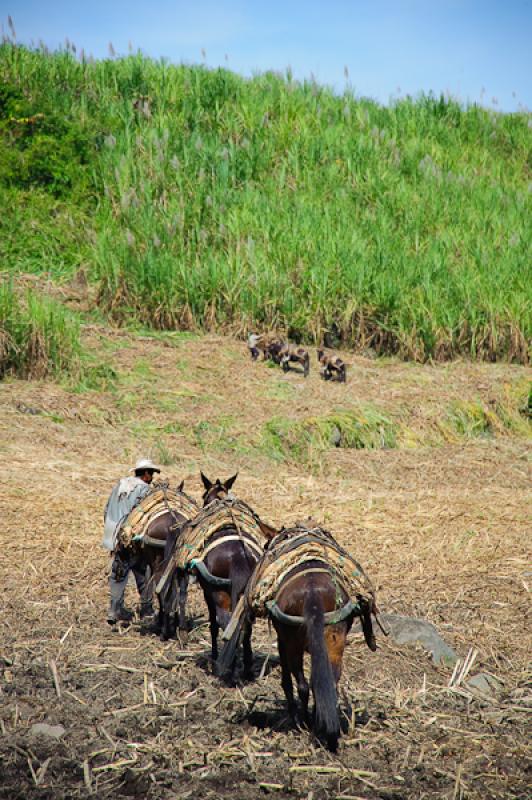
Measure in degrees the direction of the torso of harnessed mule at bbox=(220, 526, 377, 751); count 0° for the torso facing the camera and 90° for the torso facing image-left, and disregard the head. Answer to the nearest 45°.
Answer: approximately 180°

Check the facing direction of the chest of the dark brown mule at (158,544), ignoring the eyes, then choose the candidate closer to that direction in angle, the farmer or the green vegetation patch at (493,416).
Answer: the green vegetation patch

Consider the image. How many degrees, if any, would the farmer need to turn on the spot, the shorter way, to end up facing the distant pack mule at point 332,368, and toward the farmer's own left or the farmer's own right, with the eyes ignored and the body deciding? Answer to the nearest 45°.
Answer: approximately 45° to the farmer's own left

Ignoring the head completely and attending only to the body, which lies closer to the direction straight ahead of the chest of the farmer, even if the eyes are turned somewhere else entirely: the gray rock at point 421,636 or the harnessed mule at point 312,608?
the gray rock

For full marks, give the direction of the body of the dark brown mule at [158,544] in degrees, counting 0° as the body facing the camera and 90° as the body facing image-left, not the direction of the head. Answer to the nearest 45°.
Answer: approximately 225°

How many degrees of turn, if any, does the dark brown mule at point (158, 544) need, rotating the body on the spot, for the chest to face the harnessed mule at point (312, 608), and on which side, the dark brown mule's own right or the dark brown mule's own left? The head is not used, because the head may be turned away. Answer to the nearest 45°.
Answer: approximately 135° to the dark brown mule's own right

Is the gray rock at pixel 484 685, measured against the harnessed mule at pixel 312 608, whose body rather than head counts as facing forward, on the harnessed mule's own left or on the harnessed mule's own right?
on the harnessed mule's own right

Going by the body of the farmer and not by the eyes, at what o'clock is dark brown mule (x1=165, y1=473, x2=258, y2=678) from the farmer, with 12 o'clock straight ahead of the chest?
The dark brown mule is roughly at 2 o'clock from the farmer.

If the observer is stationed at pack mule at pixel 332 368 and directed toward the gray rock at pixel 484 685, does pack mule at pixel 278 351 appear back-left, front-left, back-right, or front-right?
back-right

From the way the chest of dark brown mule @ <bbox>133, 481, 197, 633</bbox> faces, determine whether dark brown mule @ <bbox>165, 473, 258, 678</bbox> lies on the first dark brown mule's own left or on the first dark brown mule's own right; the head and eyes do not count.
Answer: on the first dark brown mule's own right
